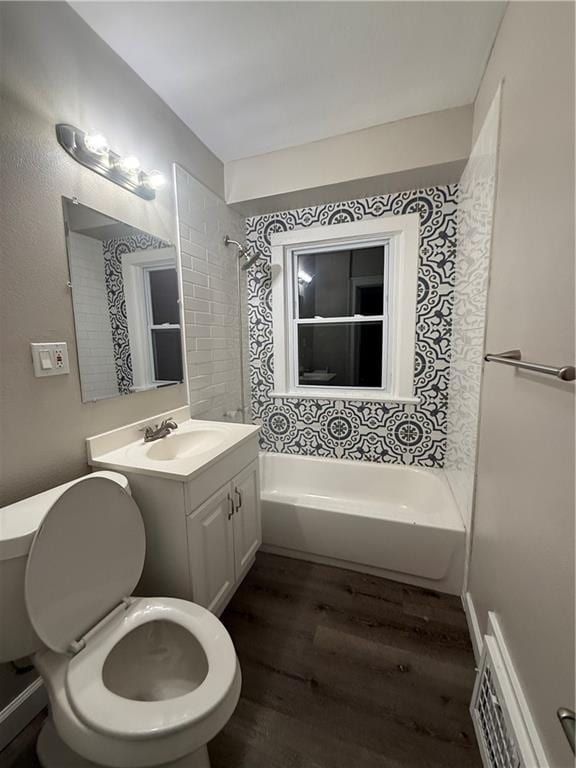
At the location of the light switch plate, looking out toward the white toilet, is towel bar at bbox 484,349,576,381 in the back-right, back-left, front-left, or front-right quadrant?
front-left

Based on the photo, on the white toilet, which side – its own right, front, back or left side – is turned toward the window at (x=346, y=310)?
left

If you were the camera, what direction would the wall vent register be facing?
facing to the left of the viewer

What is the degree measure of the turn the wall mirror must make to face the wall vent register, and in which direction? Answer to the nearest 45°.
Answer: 0° — it already faces it

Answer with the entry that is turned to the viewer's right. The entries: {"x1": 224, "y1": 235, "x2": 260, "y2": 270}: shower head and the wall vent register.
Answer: the shower head

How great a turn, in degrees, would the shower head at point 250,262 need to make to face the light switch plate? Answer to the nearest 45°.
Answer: approximately 135° to its right

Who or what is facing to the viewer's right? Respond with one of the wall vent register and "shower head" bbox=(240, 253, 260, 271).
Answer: the shower head

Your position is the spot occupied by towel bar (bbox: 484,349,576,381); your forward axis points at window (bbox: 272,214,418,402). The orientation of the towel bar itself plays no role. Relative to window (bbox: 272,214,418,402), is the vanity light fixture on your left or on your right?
left

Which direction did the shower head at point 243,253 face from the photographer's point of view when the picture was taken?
facing to the right of the viewer

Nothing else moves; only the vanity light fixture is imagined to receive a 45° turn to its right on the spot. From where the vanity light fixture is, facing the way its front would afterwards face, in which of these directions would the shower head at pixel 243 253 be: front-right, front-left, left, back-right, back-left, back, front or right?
back-left

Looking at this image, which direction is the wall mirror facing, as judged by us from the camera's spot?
facing the viewer and to the right of the viewer

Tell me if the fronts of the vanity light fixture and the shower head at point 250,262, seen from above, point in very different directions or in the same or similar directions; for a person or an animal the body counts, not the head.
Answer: same or similar directions

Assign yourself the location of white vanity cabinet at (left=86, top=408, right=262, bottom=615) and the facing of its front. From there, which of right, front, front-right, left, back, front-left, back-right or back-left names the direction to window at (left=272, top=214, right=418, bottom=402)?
left

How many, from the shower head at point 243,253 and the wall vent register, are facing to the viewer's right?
1

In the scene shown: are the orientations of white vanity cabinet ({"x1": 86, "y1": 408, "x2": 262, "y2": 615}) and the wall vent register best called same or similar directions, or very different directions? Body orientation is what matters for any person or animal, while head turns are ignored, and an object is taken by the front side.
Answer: very different directions

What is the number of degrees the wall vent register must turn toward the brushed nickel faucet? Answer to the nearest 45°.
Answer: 0° — it already faces it
